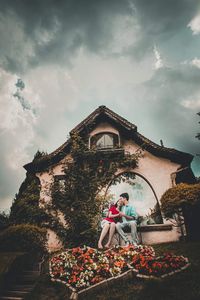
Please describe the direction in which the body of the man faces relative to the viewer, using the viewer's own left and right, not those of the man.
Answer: facing the viewer and to the left of the viewer

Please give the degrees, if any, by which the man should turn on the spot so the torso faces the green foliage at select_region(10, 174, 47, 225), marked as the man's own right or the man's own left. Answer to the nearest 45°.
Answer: approximately 45° to the man's own right

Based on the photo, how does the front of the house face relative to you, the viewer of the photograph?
facing the viewer

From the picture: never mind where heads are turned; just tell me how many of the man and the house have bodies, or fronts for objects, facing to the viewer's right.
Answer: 0
